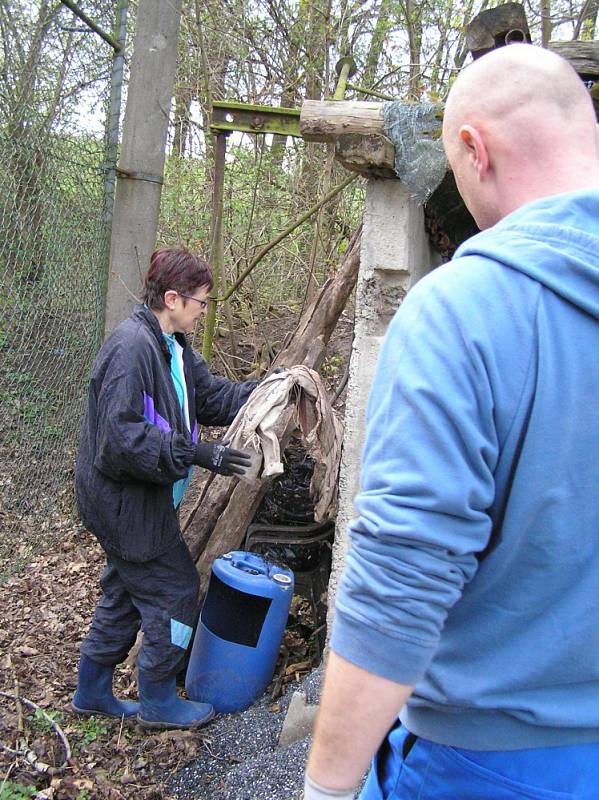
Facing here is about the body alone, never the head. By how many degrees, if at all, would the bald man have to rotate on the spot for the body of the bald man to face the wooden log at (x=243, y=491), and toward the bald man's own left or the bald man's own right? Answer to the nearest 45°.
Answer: approximately 45° to the bald man's own right

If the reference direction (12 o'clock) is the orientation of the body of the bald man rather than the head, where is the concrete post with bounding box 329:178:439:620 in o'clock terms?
The concrete post is roughly at 1 o'clock from the bald man.

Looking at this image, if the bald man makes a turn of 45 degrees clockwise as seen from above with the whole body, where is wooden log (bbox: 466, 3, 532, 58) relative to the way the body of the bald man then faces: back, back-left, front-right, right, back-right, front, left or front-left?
front

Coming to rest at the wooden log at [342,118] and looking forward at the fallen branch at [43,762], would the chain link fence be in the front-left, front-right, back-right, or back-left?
front-right

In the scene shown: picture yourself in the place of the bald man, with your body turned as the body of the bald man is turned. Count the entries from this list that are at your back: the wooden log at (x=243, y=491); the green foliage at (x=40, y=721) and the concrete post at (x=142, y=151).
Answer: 0

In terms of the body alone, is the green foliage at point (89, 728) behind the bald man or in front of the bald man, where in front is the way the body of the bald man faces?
in front

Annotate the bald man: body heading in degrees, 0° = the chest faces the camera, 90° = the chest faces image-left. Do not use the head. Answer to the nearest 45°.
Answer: approximately 135°

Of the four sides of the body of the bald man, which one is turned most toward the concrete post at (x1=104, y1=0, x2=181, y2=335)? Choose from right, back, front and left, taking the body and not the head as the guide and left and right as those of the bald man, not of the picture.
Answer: front

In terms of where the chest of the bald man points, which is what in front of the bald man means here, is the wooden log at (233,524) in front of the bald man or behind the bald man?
in front

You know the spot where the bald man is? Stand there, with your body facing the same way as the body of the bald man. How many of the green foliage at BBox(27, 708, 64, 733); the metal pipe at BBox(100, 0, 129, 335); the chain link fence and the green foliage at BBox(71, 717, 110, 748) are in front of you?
4

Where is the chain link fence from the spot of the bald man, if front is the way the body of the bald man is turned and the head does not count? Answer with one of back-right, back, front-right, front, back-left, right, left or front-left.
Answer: front

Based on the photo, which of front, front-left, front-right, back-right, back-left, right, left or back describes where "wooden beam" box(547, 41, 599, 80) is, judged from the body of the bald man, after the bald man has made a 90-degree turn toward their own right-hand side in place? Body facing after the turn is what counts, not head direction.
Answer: front-left

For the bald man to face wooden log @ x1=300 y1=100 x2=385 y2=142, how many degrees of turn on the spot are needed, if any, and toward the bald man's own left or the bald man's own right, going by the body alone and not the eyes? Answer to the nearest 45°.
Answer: approximately 45° to the bald man's own right

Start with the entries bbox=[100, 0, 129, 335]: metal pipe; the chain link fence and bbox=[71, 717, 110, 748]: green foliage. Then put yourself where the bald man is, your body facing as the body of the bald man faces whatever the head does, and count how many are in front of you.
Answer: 3

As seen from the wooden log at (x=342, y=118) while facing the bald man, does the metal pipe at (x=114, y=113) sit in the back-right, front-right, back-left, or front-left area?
back-right

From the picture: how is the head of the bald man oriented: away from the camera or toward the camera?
away from the camera
